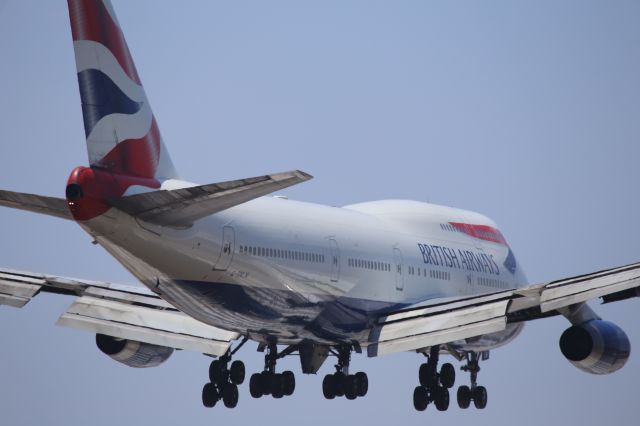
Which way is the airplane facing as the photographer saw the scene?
facing away from the viewer and to the right of the viewer
